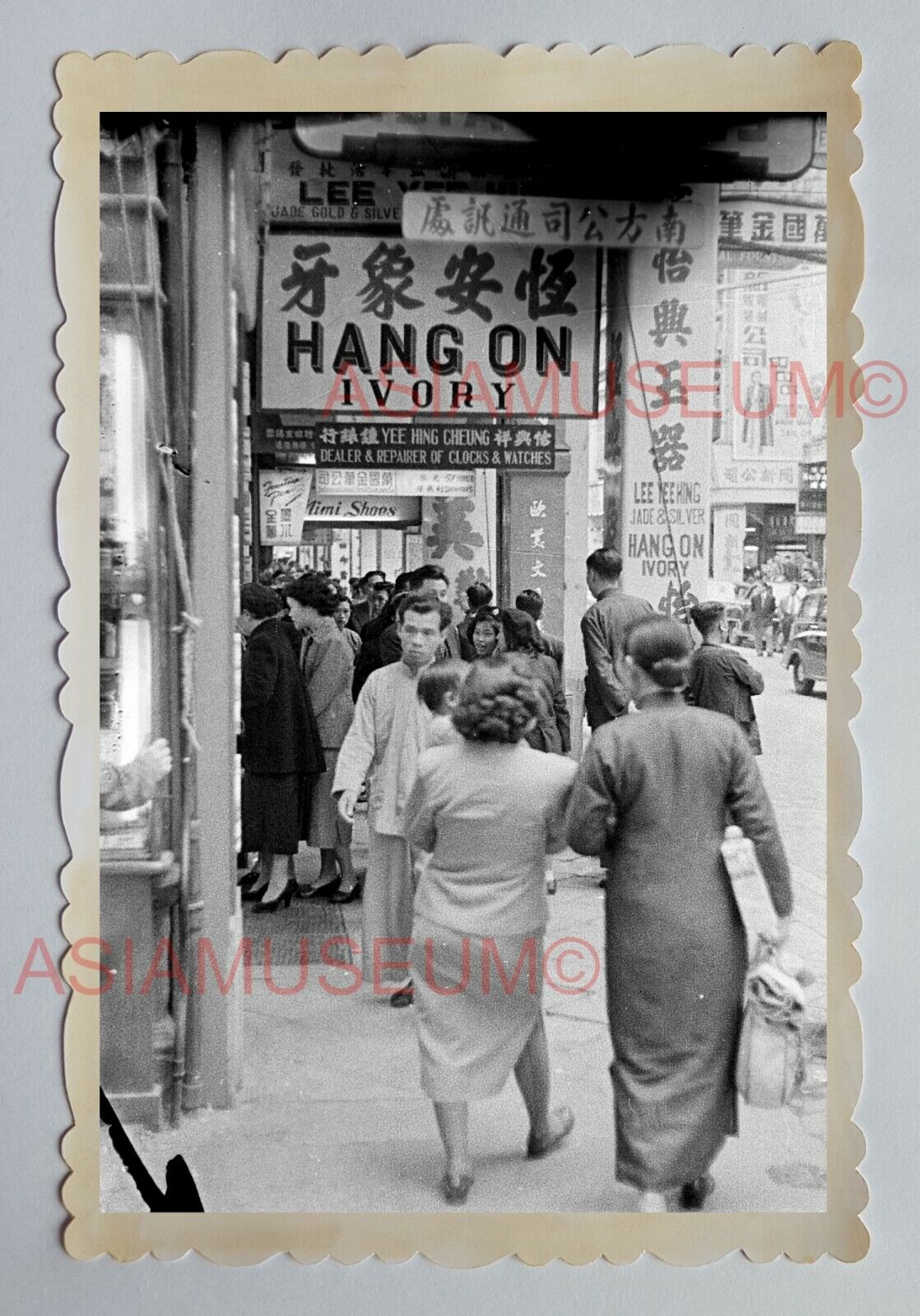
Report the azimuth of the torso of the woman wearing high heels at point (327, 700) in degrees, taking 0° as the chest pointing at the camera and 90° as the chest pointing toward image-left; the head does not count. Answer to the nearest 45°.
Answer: approximately 90°

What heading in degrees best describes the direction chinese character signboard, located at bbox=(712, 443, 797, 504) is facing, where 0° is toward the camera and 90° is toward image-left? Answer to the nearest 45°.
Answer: approximately 0°
